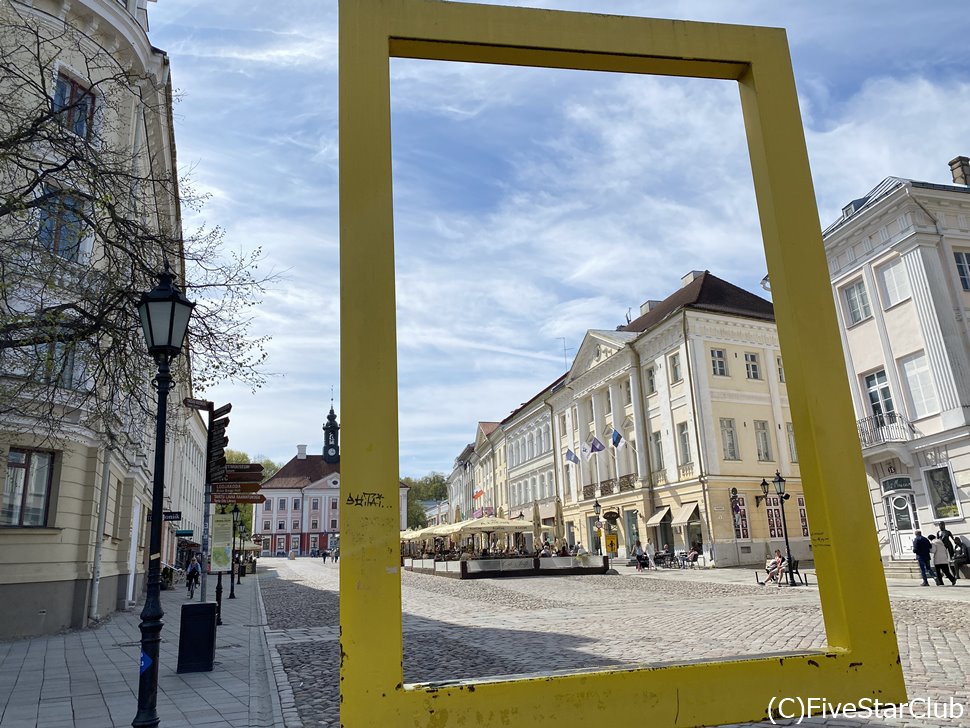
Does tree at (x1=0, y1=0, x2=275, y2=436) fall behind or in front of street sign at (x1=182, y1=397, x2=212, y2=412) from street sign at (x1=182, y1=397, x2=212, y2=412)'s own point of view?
in front

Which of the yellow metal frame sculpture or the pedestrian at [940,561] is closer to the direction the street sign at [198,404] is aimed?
the yellow metal frame sculpture

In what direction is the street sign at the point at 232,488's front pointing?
toward the camera

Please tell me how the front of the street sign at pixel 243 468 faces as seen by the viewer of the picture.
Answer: facing the viewer

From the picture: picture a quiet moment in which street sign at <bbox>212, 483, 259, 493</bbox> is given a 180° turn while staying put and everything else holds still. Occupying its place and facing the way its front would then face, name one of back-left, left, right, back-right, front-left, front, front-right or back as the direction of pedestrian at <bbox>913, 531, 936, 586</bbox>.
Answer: right

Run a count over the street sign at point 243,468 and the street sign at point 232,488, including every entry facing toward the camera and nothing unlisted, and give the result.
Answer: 2

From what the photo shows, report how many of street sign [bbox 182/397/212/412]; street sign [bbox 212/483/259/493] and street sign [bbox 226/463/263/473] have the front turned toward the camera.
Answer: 3

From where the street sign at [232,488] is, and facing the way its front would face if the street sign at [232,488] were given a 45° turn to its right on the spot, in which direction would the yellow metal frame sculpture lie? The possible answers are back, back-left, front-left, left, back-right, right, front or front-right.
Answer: front-left

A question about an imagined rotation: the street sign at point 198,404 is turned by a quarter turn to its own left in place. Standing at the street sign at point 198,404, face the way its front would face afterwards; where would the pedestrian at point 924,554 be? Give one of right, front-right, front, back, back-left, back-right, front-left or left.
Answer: front

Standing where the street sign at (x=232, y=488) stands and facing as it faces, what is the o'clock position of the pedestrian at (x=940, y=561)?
The pedestrian is roughly at 9 o'clock from the street sign.
